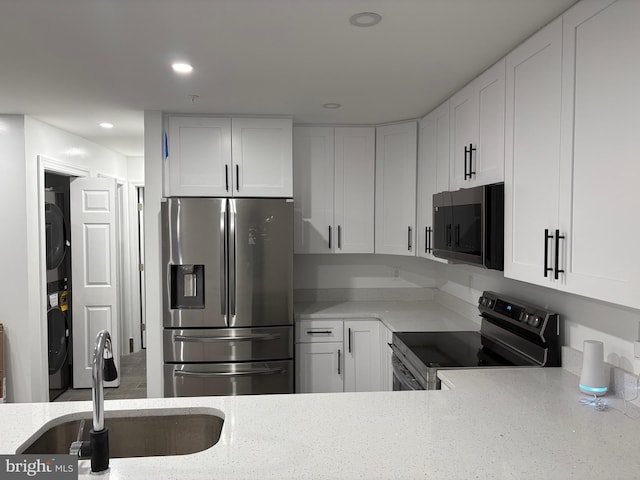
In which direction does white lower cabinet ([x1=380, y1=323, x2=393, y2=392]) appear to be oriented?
to the viewer's left

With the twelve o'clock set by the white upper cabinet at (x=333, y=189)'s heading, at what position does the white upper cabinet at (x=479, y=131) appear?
the white upper cabinet at (x=479, y=131) is roughly at 11 o'clock from the white upper cabinet at (x=333, y=189).

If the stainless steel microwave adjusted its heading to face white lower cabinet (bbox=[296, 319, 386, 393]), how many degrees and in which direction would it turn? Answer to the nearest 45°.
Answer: approximately 90° to its right

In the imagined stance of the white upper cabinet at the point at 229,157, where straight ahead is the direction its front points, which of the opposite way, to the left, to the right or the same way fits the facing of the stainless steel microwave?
to the right

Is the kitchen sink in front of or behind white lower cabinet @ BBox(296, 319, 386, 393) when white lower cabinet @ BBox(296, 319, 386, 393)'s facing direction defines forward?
in front

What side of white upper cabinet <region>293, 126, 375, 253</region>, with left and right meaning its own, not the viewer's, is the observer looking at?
front

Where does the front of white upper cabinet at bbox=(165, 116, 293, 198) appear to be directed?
toward the camera

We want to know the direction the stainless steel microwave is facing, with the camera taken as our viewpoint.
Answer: facing the viewer and to the left of the viewer

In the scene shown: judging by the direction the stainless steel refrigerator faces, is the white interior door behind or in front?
behind
